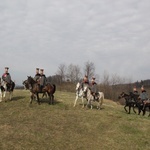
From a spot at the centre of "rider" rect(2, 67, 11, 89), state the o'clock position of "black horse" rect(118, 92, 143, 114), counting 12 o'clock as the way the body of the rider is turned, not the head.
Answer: The black horse is roughly at 8 o'clock from the rider.

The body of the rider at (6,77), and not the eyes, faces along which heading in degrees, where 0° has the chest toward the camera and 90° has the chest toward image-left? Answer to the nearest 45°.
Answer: approximately 45°

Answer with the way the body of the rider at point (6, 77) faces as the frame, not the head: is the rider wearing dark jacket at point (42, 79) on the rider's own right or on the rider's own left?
on the rider's own left
